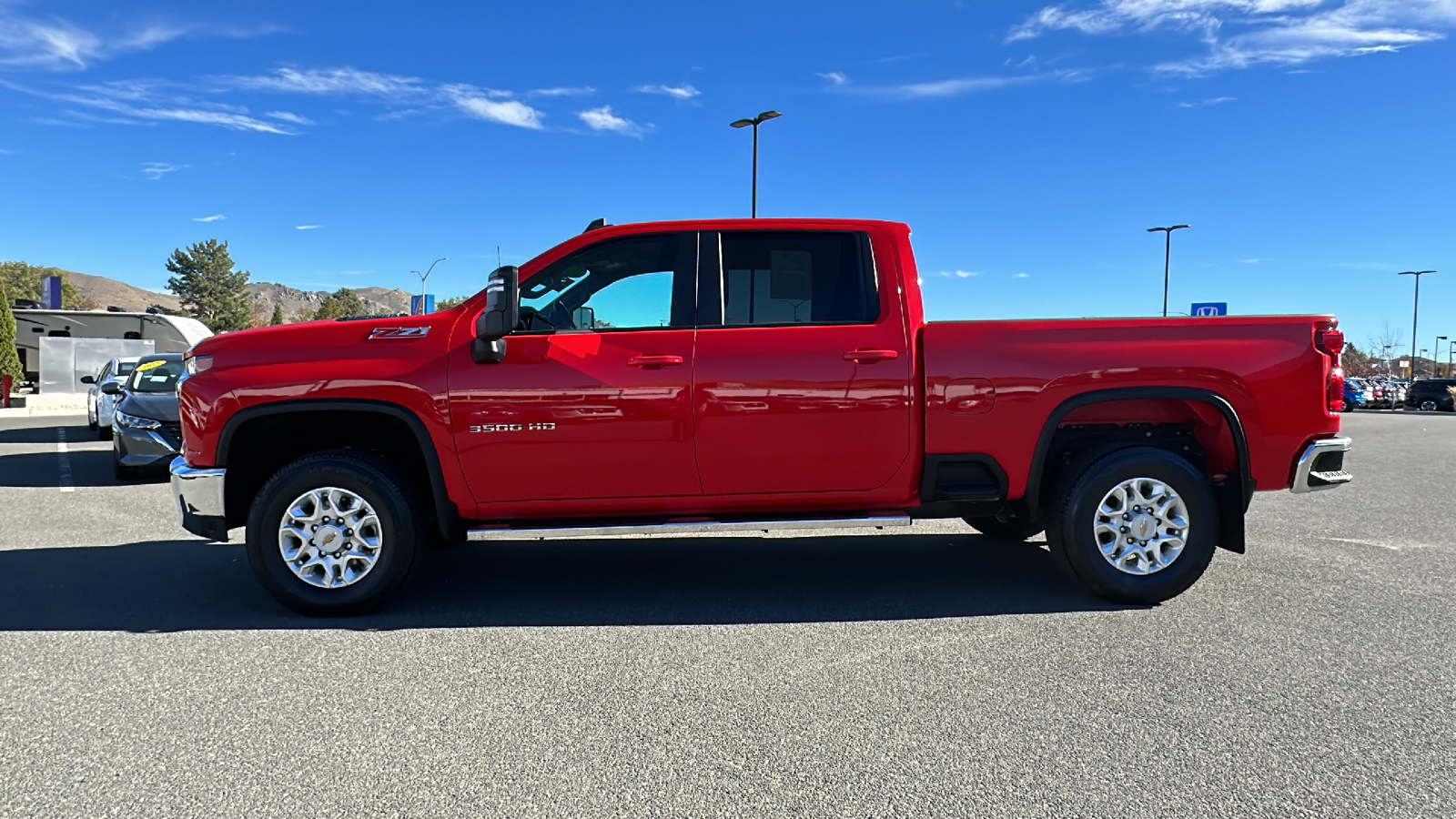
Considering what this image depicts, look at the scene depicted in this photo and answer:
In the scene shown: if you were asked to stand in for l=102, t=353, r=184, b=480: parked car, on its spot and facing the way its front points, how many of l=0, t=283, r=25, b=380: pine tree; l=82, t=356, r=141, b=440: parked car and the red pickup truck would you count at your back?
2

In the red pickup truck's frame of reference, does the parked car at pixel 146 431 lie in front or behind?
in front

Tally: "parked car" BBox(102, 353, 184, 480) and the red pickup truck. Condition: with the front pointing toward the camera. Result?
1

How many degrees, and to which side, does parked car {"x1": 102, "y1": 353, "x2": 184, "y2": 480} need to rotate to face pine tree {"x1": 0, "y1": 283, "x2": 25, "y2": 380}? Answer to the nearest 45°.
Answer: approximately 180°

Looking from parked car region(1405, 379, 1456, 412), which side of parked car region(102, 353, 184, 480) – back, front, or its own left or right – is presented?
left

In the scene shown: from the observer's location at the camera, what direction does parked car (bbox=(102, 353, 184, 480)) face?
facing the viewer

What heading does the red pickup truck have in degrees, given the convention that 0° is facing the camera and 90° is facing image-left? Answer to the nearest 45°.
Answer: approximately 90°

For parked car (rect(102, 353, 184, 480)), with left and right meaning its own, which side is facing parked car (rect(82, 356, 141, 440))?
back

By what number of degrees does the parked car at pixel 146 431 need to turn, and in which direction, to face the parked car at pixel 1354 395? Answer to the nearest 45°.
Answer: approximately 90° to its left
